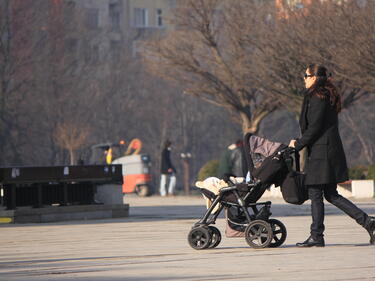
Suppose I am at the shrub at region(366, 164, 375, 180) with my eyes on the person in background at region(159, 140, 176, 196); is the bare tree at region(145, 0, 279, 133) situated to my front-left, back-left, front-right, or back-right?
front-right

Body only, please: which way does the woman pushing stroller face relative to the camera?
to the viewer's left

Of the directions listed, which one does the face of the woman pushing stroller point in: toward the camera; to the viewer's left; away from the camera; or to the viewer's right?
to the viewer's left

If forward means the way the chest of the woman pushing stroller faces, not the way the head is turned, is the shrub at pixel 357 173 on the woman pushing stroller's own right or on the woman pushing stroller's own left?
on the woman pushing stroller's own right

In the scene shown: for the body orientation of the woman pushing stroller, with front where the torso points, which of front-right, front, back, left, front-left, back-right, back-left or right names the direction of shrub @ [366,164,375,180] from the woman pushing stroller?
right

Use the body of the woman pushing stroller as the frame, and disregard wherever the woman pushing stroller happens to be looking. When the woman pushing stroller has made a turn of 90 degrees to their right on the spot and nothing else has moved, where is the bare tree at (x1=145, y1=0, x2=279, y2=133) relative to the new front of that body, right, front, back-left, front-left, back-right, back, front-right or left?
front

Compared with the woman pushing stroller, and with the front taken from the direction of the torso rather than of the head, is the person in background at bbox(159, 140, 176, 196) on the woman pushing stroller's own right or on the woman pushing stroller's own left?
on the woman pushing stroller's own right

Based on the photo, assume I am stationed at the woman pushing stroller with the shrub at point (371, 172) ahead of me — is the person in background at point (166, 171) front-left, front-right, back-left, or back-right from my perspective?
front-left
